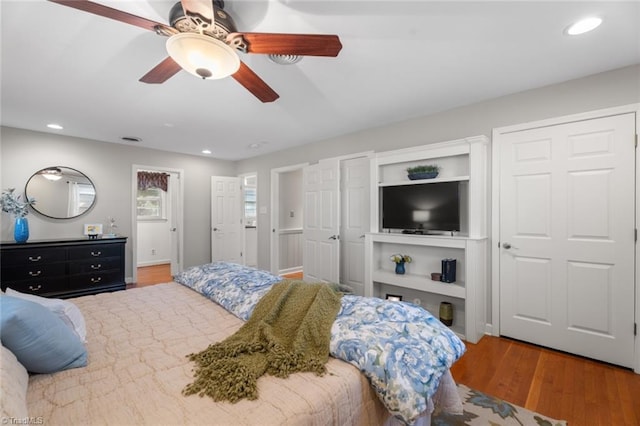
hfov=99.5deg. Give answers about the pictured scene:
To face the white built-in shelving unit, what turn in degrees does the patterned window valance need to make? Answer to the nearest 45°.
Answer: approximately 45° to its left

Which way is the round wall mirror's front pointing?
toward the camera

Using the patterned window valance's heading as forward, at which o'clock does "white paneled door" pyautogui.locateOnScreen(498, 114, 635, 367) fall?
The white paneled door is roughly at 11 o'clock from the patterned window valance.

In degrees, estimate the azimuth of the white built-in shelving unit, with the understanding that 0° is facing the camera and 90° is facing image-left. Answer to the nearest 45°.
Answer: approximately 45°

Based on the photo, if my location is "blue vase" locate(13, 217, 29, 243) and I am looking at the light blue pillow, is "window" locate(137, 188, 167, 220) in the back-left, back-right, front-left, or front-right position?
back-left

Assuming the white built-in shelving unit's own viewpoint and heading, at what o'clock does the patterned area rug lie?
The patterned area rug is roughly at 10 o'clock from the white built-in shelving unit.

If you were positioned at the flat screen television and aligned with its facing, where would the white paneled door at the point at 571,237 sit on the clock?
The white paneled door is roughly at 8 o'clock from the flat screen television.

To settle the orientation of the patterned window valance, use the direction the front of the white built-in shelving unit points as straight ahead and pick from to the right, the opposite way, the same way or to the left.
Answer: to the left

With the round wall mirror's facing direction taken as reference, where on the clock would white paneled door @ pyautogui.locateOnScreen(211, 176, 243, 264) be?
The white paneled door is roughly at 9 o'clock from the round wall mirror.

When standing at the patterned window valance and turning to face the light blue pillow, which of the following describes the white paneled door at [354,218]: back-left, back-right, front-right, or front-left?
front-left

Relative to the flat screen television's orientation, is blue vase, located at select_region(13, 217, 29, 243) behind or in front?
in front

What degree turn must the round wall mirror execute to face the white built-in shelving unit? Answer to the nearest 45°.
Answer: approximately 45° to its left

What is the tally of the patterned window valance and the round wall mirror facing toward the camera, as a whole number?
2

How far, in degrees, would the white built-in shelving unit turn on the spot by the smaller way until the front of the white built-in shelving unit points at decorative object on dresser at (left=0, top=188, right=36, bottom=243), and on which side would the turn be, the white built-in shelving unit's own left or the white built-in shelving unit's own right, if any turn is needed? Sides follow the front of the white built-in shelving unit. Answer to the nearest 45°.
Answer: approximately 45° to the white built-in shelving unit's own right

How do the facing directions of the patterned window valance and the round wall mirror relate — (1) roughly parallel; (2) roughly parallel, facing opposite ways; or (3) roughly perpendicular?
roughly parallel

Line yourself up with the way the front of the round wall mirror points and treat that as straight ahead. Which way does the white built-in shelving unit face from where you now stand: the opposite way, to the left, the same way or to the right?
to the right

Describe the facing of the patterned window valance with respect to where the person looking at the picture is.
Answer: facing the viewer

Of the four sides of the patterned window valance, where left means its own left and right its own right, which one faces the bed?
front

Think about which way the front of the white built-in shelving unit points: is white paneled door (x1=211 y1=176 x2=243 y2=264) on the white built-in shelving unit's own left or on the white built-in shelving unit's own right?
on the white built-in shelving unit's own right

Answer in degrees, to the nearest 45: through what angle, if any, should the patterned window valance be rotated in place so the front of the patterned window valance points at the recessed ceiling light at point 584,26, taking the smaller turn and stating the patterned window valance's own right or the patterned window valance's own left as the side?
0° — it already faces it
